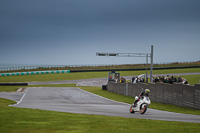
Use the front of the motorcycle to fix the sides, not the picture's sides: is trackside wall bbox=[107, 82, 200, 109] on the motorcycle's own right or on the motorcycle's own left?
on the motorcycle's own left
